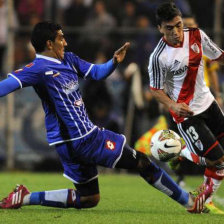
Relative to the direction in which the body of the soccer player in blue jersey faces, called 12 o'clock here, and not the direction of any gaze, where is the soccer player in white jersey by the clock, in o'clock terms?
The soccer player in white jersey is roughly at 11 o'clock from the soccer player in blue jersey.

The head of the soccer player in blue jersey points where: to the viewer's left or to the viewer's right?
to the viewer's right

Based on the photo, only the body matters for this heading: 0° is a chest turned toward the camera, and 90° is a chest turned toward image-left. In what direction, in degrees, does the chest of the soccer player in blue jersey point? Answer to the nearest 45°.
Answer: approximately 270°
